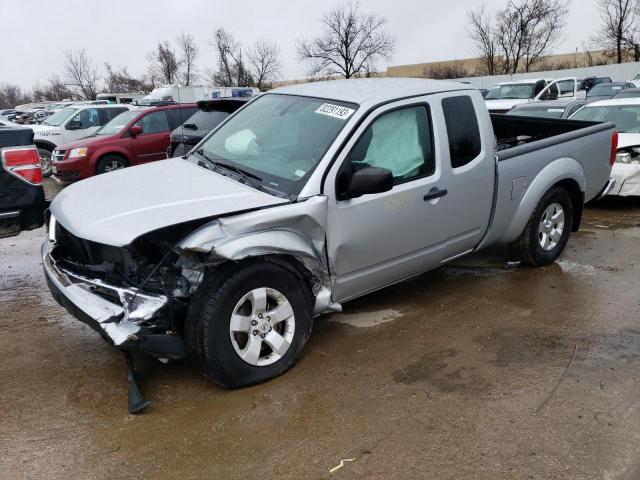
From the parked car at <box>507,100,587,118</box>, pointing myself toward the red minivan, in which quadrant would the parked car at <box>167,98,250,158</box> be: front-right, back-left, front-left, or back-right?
front-left

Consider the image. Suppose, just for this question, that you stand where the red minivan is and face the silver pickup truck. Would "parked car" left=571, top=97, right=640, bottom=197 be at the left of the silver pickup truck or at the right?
left

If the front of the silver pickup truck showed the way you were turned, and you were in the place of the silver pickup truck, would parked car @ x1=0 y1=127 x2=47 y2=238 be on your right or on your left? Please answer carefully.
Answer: on your right

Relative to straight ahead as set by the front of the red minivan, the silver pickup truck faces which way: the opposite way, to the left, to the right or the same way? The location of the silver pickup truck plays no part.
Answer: the same way

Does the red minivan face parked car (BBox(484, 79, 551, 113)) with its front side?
no

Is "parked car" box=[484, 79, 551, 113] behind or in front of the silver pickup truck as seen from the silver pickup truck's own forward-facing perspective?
behind

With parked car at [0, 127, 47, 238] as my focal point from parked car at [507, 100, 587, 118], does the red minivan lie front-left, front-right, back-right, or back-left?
front-right

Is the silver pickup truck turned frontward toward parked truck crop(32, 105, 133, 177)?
no

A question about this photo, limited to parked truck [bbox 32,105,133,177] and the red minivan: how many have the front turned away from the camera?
0

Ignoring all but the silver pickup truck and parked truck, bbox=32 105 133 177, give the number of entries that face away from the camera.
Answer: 0

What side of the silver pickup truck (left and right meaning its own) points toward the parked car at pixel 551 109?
back

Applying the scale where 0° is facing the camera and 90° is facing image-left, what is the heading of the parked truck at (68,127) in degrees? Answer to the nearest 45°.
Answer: approximately 45°

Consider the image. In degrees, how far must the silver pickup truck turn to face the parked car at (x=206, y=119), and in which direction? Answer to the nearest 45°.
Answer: approximately 135° to its right

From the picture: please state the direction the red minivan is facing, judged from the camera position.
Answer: facing the viewer and to the left of the viewer

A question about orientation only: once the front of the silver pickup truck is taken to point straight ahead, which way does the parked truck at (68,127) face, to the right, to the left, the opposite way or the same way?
the same way

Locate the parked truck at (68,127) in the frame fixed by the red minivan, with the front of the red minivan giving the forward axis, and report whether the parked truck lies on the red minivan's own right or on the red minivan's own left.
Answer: on the red minivan's own right

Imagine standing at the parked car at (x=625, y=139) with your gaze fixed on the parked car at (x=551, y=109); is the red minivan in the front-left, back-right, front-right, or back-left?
front-left
